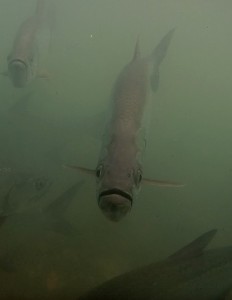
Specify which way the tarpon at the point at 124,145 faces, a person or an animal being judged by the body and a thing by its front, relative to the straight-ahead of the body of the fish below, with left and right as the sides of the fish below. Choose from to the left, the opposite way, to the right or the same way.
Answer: to the left

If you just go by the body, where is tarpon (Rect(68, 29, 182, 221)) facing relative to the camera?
toward the camera

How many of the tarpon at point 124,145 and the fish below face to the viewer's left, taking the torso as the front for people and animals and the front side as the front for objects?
1

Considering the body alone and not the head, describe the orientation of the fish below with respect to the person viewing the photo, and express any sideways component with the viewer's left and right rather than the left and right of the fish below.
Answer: facing to the left of the viewer
